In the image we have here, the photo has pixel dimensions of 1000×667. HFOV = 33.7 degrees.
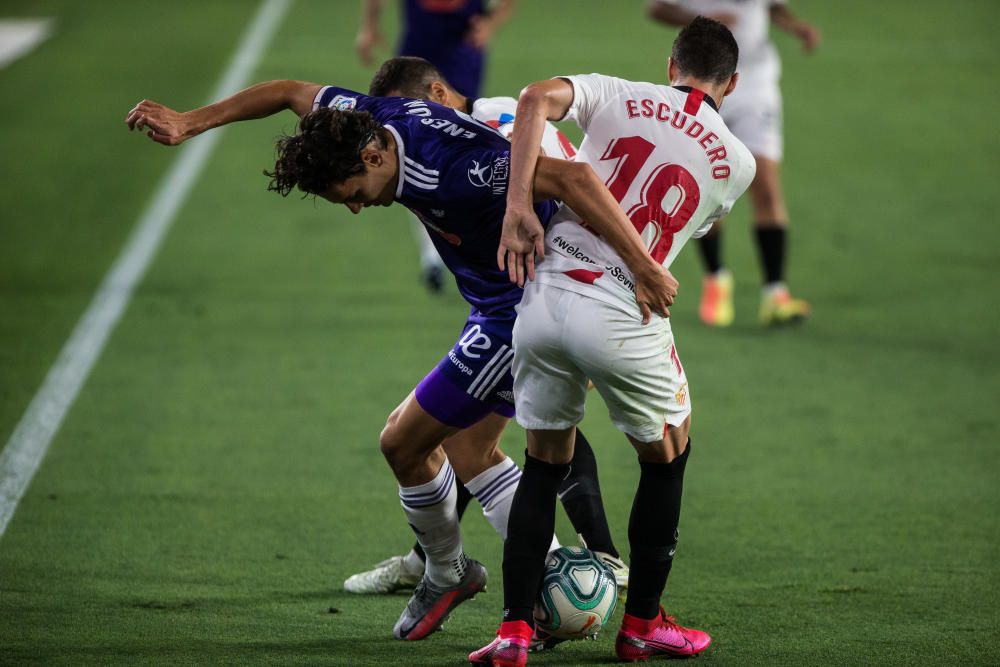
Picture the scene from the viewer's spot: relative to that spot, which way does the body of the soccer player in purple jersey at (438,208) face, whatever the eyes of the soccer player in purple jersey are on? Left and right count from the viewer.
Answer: facing to the left of the viewer

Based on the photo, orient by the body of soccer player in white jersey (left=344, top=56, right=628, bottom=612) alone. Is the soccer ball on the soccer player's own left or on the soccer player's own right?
on the soccer player's own left

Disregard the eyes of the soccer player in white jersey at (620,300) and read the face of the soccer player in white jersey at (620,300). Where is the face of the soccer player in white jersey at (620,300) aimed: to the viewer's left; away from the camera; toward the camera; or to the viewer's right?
away from the camera

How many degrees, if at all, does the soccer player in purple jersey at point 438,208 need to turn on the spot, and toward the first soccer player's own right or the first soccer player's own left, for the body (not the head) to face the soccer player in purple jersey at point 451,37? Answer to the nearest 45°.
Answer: approximately 90° to the first soccer player's own right
